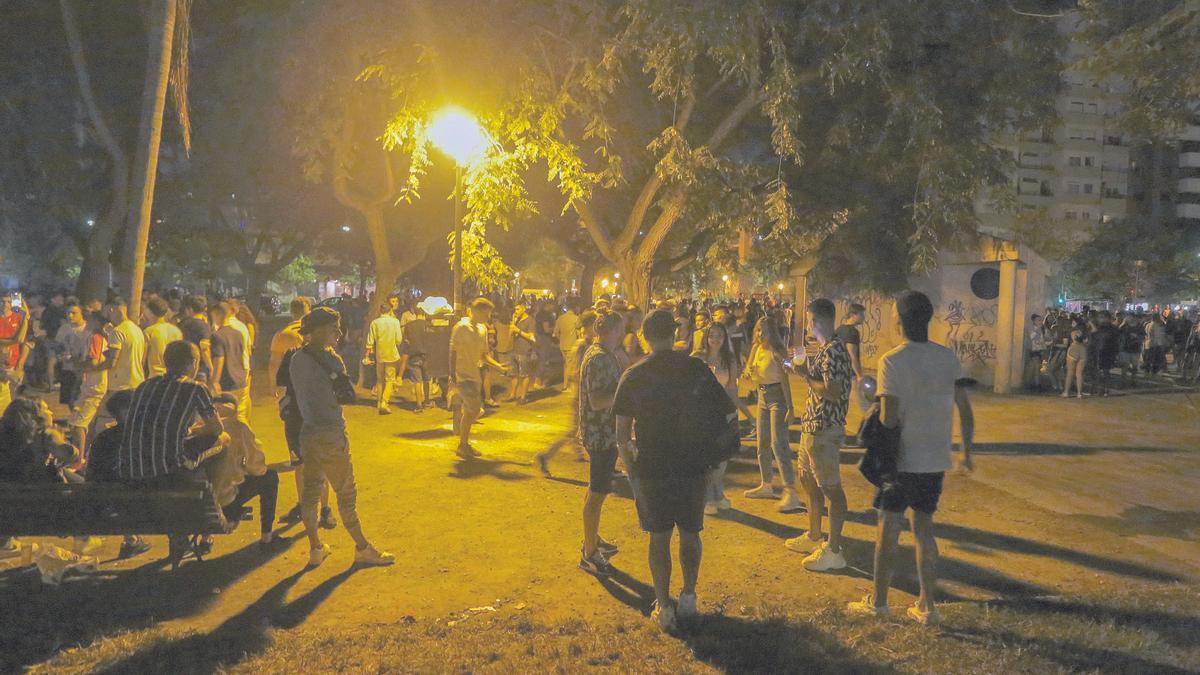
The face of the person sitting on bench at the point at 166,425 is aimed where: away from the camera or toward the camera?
away from the camera

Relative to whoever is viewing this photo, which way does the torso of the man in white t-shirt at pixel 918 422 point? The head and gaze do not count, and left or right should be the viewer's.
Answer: facing away from the viewer and to the left of the viewer

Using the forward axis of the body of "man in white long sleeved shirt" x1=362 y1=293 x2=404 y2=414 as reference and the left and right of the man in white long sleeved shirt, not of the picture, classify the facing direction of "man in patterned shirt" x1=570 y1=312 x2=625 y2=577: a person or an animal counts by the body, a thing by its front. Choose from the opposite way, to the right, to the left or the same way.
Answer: to the right

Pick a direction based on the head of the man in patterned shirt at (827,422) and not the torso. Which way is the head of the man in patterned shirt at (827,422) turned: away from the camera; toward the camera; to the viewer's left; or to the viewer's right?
to the viewer's left

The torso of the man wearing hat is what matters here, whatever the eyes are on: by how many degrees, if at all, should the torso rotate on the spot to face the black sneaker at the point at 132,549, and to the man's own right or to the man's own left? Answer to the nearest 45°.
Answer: approximately 135° to the man's own left

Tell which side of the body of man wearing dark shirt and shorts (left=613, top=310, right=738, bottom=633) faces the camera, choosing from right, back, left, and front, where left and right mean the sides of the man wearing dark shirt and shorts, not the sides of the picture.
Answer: back

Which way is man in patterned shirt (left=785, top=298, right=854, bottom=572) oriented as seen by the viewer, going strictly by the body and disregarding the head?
to the viewer's left

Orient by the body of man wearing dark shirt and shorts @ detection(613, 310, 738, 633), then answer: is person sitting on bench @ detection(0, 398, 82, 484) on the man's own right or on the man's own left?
on the man's own left

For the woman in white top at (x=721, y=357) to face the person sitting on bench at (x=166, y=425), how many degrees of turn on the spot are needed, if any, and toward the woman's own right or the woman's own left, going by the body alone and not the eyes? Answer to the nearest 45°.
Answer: approximately 45° to the woman's own right

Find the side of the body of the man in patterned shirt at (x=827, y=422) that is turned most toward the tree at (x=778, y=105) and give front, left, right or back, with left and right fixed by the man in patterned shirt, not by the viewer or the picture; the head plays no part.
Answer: right

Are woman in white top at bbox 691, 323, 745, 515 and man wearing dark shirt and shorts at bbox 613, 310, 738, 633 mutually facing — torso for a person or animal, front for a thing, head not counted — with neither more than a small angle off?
yes

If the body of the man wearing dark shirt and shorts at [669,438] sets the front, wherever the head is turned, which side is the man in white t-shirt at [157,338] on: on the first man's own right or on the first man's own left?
on the first man's own left

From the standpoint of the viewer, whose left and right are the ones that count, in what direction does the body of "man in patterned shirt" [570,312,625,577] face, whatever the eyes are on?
facing to the right of the viewer
